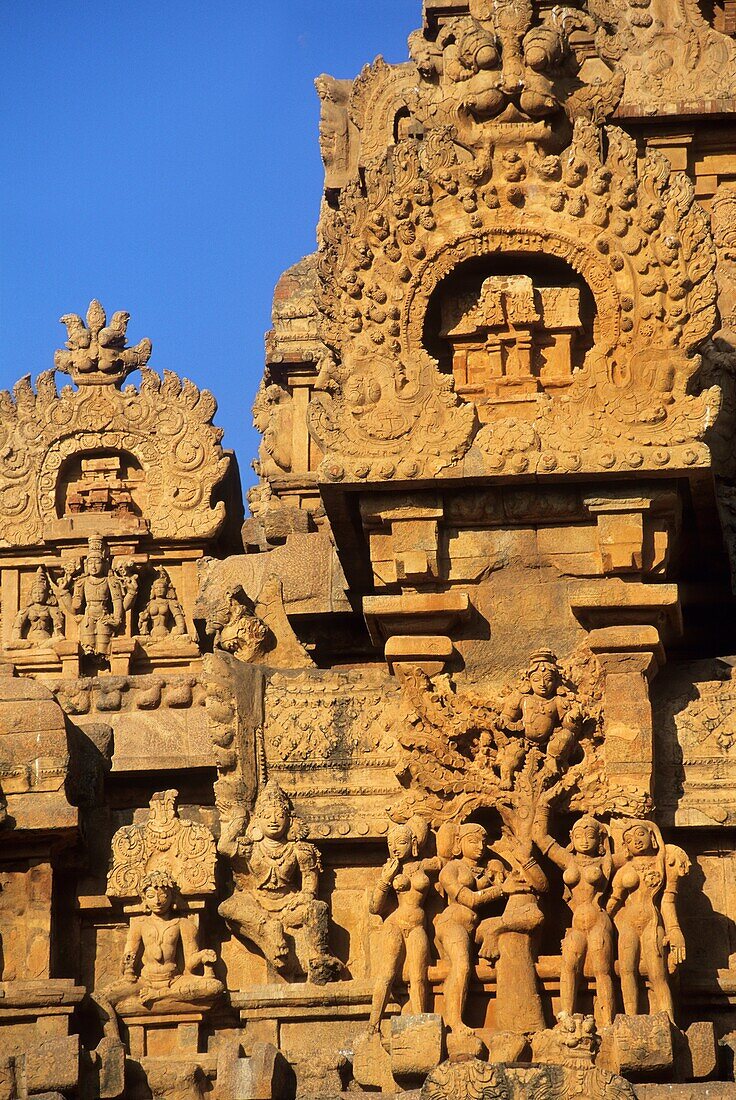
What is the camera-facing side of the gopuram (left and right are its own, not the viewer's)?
front
